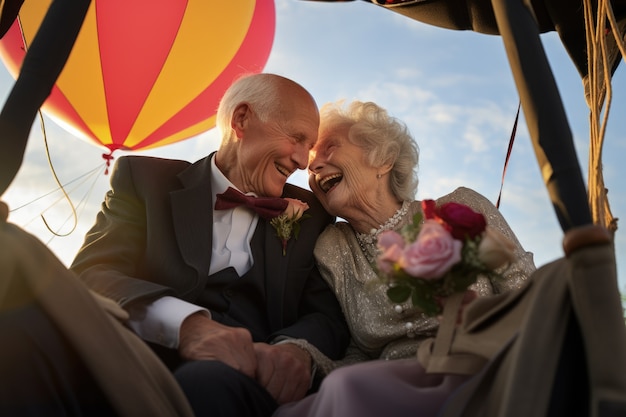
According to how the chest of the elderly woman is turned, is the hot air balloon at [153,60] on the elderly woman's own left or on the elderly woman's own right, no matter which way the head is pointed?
on the elderly woman's own right

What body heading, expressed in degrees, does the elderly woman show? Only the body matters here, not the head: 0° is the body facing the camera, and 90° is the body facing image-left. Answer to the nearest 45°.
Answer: approximately 45°

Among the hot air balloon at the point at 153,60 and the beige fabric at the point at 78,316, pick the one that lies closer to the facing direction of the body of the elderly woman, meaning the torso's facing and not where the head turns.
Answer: the beige fabric

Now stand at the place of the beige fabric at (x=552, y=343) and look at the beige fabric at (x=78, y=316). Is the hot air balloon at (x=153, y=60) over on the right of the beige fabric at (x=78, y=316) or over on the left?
right

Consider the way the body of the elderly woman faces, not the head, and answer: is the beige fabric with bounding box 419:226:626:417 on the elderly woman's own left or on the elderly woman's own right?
on the elderly woman's own left

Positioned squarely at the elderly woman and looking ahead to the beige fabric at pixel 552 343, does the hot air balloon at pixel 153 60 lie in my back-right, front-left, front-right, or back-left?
back-right

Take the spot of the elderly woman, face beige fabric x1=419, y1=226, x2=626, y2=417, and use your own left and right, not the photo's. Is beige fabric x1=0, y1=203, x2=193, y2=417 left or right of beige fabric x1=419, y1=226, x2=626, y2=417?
right

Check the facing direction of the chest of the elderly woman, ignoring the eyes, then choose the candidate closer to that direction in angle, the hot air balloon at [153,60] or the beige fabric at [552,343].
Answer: the beige fabric
